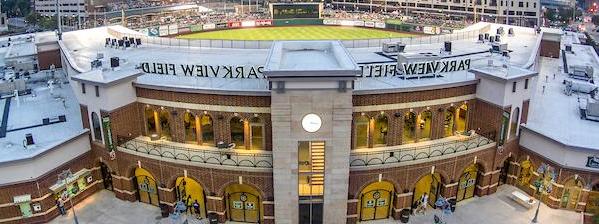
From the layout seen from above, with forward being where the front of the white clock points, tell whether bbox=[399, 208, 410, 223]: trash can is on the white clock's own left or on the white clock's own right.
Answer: on the white clock's own left

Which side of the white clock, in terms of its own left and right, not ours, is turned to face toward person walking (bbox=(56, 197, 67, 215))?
right

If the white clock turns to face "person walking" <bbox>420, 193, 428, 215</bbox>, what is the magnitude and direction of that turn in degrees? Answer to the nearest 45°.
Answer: approximately 135° to its left

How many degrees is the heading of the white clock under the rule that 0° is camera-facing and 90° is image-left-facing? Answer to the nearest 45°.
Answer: approximately 0°

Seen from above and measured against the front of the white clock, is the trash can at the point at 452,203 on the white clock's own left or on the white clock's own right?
on the white clock's own left

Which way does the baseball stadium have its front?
toward the camera
